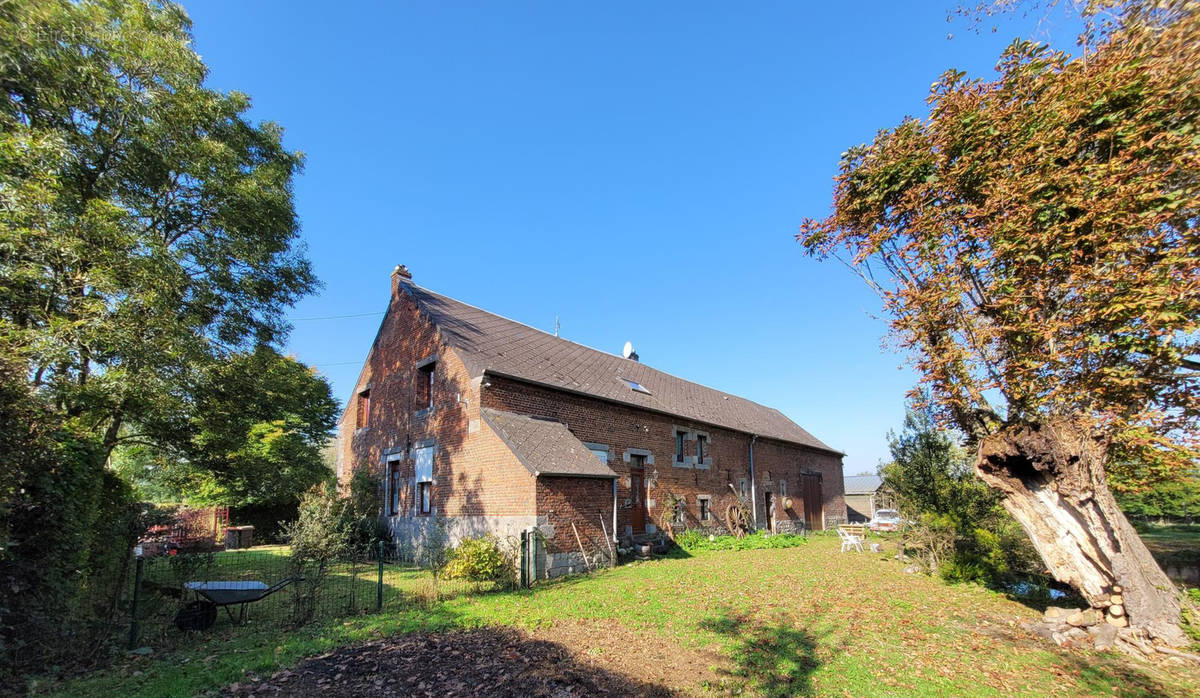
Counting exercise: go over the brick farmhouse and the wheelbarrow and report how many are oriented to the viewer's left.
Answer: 1

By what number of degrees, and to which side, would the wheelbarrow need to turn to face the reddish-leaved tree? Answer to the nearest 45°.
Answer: approximately 135° to its left

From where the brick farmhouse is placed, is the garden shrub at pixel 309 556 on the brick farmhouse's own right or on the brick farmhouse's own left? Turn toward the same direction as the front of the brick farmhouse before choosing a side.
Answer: on the brick farmhouse's own right

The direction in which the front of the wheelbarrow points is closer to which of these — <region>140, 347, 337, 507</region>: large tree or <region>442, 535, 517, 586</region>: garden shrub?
the large tree

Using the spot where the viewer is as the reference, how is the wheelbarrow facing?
facing to the left of the viewer

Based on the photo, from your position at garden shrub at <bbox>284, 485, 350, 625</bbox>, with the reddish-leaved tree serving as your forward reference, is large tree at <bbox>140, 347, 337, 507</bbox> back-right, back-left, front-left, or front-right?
back-left

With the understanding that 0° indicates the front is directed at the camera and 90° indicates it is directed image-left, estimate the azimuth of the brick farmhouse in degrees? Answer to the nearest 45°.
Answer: approximately 315°

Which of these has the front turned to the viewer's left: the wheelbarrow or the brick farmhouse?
the wheelbarrow

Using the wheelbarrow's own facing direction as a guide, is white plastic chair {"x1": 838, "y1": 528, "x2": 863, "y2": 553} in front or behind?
behind
